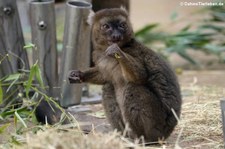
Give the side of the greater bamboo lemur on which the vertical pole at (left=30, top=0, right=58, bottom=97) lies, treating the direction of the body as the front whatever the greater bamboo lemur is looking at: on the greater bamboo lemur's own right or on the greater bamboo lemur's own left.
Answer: on the greater bamboo lemur's own right

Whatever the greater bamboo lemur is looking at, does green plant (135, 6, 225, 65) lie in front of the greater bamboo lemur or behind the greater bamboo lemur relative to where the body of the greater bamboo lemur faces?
behind

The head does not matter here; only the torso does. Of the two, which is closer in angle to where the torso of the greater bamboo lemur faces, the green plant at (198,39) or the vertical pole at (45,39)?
the vertical pole

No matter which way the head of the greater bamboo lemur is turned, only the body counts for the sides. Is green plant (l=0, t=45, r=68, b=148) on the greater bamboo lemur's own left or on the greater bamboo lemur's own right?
on the greater bamboo lemur's own right

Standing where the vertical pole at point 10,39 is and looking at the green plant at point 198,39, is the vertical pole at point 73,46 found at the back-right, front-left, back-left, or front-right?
front-right

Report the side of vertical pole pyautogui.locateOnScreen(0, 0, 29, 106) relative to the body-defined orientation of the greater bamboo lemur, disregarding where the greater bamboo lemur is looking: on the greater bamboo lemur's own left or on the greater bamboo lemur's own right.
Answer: on the greater bamboo lemur's own right

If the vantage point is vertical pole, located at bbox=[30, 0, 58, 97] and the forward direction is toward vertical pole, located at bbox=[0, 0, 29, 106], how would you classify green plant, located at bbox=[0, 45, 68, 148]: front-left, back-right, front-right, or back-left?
front-left

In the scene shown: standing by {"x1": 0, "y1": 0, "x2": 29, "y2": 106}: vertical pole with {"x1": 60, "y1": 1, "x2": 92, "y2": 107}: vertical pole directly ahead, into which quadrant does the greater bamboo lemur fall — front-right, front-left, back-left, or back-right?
front-right

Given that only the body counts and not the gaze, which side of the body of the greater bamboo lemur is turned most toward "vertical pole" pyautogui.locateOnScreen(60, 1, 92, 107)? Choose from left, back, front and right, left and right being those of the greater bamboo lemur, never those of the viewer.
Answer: right

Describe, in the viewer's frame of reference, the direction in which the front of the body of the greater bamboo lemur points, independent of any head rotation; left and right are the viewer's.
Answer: facing the viewer and to the left of the viewer
